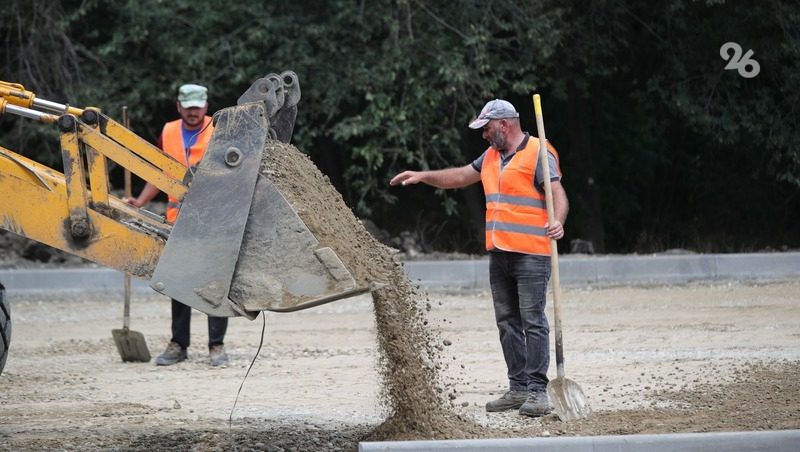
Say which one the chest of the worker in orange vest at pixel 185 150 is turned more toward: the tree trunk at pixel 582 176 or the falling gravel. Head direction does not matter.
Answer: the falling gravel

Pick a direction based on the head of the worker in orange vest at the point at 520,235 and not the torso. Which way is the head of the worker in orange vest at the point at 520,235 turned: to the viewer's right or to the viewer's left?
to the viewer's left

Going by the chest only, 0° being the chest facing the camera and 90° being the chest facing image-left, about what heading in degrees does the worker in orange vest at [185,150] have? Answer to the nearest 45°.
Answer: approximately 0°

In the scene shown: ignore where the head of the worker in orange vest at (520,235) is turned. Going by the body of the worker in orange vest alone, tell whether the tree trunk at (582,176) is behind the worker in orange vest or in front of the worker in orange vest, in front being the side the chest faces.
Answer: behind

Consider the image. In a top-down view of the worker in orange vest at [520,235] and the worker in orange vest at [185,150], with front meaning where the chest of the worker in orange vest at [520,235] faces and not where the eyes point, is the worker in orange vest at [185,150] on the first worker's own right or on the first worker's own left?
on the first worker's own right

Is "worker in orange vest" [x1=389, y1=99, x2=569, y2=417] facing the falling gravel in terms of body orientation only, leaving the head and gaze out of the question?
yes
